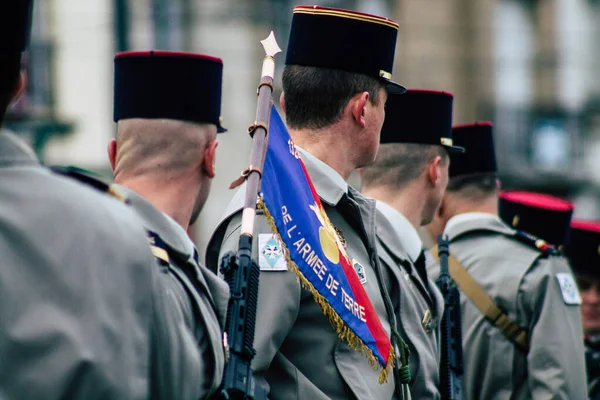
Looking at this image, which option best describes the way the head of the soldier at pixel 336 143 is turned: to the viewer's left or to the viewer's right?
to the viewer's right

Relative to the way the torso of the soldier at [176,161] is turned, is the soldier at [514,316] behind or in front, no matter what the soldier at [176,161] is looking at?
in front

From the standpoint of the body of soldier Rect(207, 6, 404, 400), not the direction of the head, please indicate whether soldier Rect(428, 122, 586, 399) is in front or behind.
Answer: in front

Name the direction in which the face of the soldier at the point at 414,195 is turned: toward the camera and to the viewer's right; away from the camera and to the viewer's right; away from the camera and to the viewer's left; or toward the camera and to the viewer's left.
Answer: away from the camera and to the viewer's right

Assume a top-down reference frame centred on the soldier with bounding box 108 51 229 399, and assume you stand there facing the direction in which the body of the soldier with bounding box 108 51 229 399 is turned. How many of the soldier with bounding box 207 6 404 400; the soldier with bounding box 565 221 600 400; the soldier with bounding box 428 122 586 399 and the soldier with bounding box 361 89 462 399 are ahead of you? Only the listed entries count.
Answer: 4

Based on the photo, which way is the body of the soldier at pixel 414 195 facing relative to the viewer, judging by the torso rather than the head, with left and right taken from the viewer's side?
facing away from the viewer and to the right of the viewer

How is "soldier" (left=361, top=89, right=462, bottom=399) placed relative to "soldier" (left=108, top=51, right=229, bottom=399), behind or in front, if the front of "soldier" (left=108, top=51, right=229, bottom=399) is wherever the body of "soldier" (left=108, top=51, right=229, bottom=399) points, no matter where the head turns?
in front
